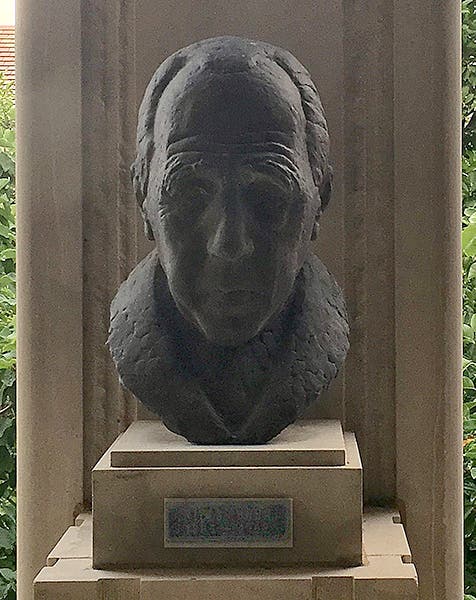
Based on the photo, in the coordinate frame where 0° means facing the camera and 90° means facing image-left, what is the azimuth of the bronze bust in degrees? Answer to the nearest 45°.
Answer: approximately 0°

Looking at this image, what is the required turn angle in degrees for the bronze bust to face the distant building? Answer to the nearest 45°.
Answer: approximately 135° to its right

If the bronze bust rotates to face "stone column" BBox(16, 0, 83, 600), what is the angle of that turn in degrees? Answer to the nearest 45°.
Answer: approximately 135° to its right

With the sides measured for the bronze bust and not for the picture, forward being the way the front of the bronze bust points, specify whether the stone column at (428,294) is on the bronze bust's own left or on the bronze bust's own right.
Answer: on the bronze bust's own left
